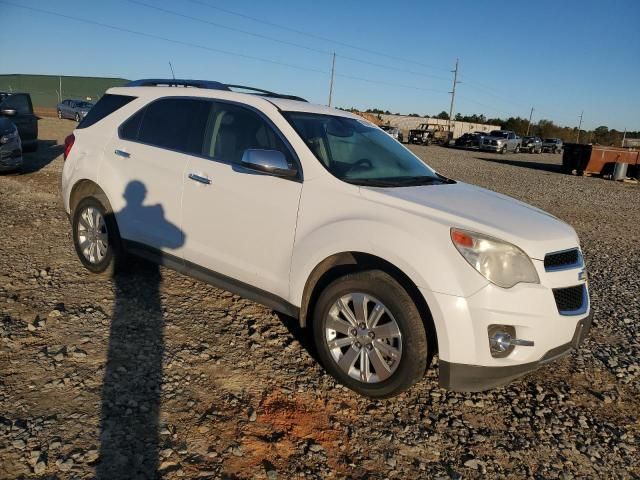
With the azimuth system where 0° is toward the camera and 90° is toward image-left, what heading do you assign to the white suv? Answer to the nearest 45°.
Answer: approximately 315°

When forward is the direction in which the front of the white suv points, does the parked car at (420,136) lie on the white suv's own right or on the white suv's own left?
on the white suv's own left

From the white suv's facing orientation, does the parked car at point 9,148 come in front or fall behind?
behind

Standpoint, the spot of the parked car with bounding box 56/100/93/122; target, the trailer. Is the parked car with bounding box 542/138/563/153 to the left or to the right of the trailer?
left

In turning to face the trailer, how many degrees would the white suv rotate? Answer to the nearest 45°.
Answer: approximately 90° to its left

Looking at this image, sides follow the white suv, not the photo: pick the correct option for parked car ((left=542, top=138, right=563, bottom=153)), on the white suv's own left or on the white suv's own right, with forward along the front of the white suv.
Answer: on the white suv's own left

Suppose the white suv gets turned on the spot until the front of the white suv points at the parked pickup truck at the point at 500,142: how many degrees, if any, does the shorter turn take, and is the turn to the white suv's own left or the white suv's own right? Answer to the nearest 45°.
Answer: approximately 135° to the white suv's own left

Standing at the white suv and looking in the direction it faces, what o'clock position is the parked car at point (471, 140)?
The parked car is roughly at 8 o'clock from the white suv.

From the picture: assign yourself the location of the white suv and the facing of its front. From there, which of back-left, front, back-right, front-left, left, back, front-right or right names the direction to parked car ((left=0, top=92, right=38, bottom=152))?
back
